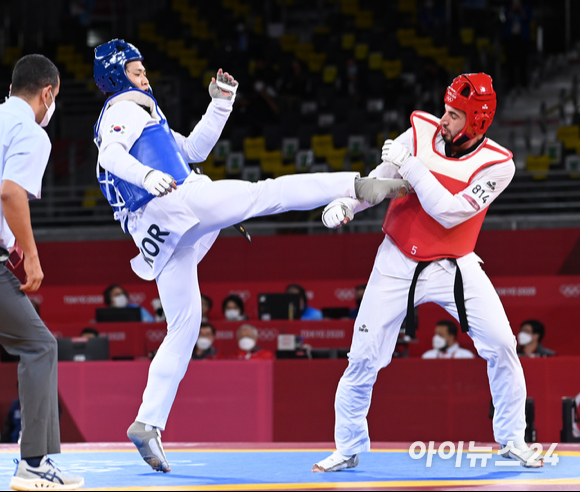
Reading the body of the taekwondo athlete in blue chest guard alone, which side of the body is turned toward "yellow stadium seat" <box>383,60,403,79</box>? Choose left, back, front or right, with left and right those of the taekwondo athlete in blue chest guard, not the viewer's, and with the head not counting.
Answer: left

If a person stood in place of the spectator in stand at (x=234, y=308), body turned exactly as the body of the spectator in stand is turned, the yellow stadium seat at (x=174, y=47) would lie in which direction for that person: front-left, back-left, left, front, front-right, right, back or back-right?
back

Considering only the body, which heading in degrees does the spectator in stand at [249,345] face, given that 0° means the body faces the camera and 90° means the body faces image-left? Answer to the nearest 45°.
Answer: approximately 45°

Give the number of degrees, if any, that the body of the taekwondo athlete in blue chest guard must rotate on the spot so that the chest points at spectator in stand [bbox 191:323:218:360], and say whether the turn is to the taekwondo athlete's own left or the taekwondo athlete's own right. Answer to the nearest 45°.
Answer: approximately 90° to the taekwondo athlete's own left

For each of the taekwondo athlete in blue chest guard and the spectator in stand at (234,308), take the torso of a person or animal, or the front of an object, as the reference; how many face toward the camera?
1

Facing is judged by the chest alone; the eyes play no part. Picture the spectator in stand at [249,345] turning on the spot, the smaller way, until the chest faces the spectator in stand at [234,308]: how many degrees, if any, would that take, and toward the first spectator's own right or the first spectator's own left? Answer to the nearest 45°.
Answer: approximately 135° to the first spectator's own right

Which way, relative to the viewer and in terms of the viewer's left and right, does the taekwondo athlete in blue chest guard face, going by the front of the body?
facing to the right of the viewer

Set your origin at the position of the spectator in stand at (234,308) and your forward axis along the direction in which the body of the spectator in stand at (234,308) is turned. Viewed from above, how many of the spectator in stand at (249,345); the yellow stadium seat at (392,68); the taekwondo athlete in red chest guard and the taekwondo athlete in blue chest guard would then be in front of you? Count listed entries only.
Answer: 3

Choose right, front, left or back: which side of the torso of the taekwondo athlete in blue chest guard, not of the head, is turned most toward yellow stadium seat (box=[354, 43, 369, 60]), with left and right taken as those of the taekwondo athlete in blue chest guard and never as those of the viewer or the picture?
left

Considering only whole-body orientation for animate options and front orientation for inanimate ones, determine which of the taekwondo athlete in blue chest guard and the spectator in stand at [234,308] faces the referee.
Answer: the spectator in stand
